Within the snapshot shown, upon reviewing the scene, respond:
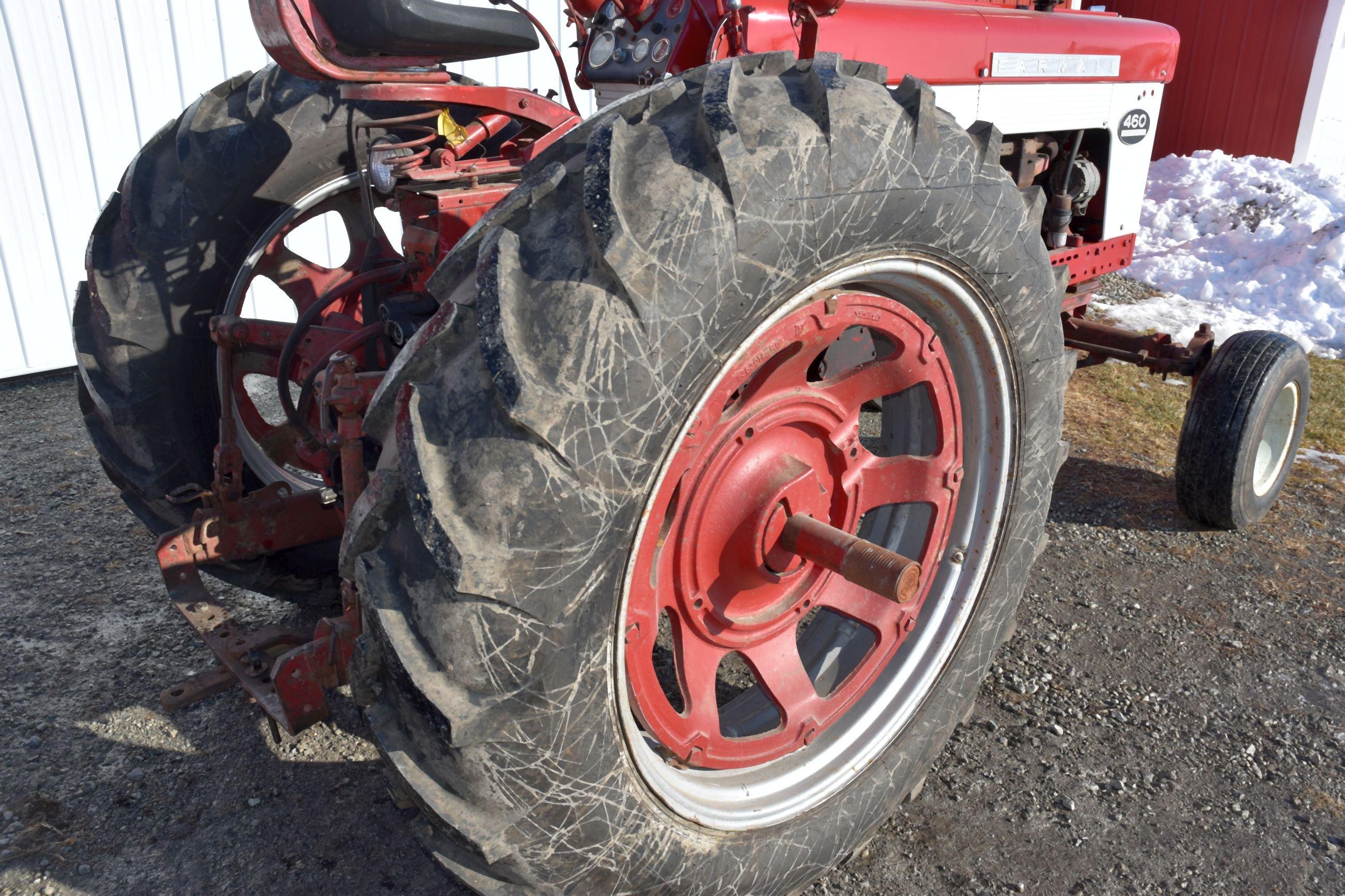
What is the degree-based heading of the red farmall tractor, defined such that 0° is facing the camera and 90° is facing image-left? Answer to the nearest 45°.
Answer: approximately 225°

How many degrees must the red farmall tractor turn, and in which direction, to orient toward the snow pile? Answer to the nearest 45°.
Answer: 0° — it already faces it
